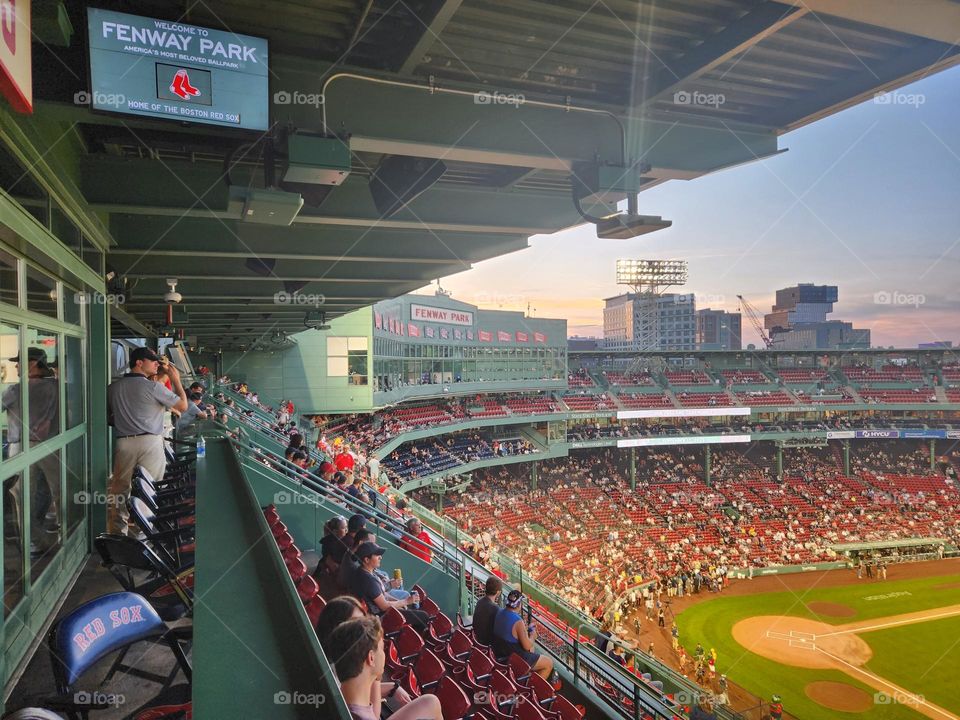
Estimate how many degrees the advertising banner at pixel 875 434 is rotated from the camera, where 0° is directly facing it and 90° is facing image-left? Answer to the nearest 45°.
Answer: approximately 0°

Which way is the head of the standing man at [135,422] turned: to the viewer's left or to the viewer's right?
to the viewer's right

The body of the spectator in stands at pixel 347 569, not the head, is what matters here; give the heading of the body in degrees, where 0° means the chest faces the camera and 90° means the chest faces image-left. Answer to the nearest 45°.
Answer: approximately 270°

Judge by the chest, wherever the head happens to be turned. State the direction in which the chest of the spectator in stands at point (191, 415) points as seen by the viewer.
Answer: to the viewer's right

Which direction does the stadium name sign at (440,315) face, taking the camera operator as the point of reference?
facing the viewer and to the right of the viewer

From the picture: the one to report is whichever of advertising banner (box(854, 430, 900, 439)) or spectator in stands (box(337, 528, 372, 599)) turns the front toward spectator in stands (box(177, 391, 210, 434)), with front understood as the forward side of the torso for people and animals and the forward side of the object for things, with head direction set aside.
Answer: the advertising banner

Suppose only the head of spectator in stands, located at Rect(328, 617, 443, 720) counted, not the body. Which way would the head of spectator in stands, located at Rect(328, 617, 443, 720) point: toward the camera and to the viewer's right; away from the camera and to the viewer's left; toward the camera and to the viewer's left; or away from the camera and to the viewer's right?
away from the camera and to the viewer's right

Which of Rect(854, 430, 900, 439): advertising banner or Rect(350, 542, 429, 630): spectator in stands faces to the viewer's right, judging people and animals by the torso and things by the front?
the spectator in stands

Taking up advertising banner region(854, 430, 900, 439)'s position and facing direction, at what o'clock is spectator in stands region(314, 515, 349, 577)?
The spectator in stands is roughly at 12 o'clock from the advertising banner.

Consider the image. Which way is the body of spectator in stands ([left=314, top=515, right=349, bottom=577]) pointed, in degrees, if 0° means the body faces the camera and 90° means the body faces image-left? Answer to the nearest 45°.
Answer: approximately 270°

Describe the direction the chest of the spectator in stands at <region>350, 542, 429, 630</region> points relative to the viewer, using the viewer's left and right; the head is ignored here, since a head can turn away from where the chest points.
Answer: facing to the right of the viewer
